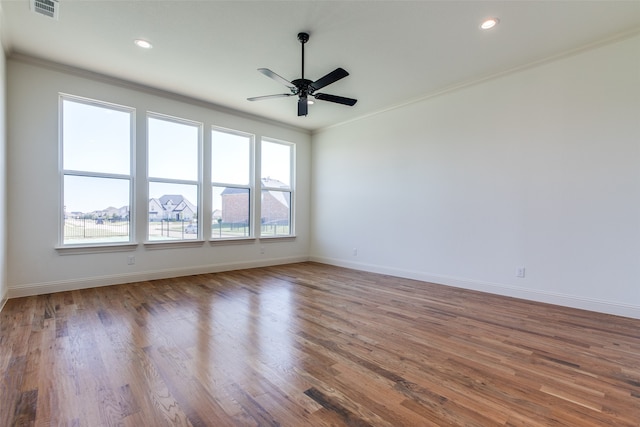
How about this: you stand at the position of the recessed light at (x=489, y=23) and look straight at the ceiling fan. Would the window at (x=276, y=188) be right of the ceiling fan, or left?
right

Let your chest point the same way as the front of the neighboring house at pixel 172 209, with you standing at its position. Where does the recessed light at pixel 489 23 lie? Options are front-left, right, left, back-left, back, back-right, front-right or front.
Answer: front-left

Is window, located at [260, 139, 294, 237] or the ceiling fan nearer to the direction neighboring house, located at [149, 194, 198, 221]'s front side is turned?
the ceiling fan

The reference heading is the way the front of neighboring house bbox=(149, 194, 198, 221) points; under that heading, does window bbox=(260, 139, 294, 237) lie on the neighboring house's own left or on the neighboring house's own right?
on the neighboring house's own left

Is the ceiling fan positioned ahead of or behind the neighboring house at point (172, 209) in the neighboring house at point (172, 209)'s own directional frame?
ahead

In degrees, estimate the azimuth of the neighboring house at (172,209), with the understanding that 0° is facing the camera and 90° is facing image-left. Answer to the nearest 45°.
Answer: approximately 0°
